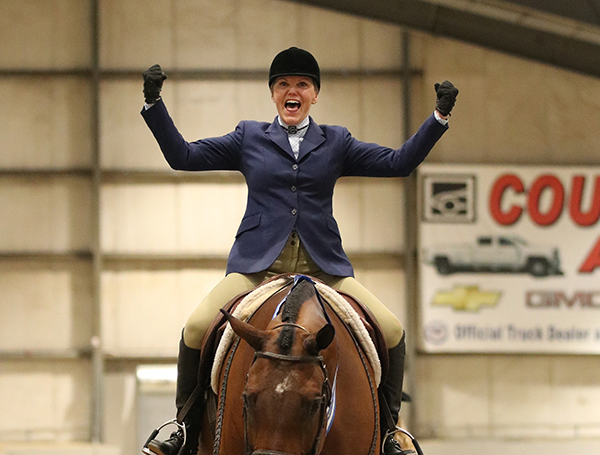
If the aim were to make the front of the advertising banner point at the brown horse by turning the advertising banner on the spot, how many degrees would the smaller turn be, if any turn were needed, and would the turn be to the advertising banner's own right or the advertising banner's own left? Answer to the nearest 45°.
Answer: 0° — it already faces it

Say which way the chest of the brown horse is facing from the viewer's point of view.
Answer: toward the camera

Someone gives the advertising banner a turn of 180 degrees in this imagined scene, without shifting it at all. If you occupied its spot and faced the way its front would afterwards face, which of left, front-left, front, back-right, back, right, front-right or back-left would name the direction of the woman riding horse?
back

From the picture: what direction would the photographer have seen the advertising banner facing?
facing the viewer

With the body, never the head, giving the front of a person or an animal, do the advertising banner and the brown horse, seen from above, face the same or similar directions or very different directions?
same or similar directions

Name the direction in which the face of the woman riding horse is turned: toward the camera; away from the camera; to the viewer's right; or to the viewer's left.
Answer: toward the camera

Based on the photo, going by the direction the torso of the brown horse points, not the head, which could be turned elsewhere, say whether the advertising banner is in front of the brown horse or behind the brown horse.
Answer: behind
